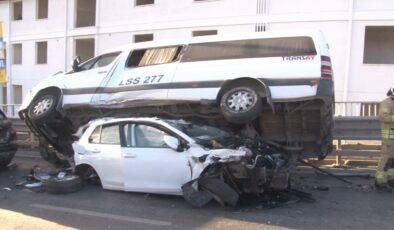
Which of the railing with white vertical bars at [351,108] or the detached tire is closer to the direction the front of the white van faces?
the detached tire

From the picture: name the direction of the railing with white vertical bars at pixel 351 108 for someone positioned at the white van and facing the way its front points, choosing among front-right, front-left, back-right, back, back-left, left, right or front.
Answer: back-right

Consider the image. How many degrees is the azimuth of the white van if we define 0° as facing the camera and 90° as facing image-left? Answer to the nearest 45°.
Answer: approximately 90°

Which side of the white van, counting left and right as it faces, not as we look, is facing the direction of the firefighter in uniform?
back

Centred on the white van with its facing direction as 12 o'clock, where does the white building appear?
The white building is roughly at 3 o'clock from the white van.

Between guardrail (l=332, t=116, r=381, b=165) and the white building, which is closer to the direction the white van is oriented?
the white building

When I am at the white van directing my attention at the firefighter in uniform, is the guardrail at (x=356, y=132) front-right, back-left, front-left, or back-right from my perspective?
front-left

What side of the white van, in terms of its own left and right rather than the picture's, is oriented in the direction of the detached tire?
front

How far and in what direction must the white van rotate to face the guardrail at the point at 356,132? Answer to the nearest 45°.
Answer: approximately 180°

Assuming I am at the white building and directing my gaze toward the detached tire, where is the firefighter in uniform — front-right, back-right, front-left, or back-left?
front-left

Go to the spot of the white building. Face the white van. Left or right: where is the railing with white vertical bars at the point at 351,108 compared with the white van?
left
